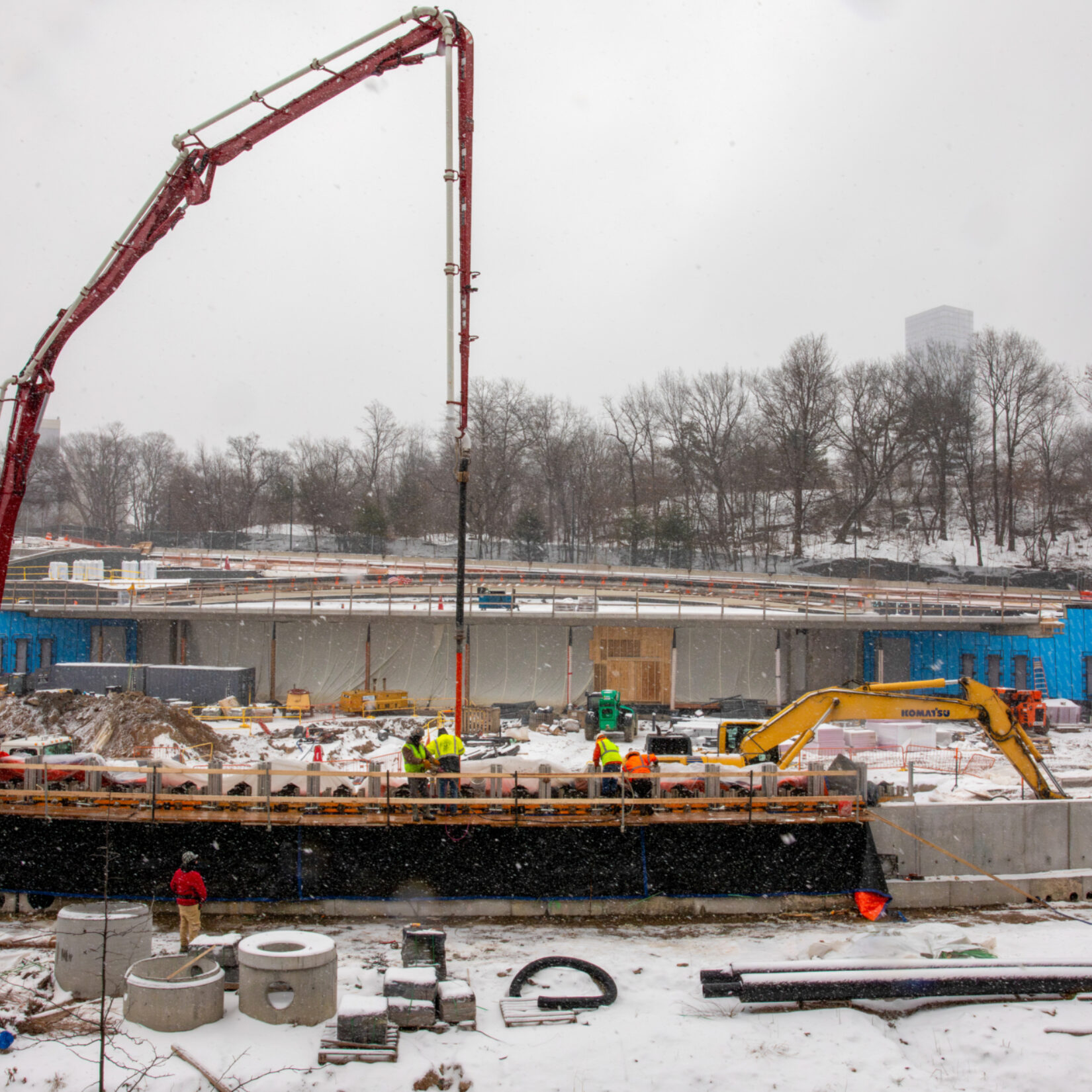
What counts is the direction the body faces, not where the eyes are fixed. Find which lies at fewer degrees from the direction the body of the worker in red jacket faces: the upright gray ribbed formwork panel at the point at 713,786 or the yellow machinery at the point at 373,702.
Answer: the yellow machinery

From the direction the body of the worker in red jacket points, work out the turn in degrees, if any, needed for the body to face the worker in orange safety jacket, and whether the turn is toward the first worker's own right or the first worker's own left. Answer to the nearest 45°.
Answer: approximately 90° to the first worker's own right

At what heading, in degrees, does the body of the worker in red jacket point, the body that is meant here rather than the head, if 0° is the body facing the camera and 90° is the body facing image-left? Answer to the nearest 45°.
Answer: approximately 180°

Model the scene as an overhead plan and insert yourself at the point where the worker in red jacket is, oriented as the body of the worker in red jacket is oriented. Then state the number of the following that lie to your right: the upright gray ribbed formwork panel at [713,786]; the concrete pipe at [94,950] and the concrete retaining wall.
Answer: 2

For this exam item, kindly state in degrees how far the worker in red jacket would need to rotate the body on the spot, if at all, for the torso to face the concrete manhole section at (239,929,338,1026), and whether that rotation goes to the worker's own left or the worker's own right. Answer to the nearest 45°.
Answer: approximately 180°

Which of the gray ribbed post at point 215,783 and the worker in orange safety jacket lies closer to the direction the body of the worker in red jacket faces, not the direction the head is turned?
the gray ribbed post

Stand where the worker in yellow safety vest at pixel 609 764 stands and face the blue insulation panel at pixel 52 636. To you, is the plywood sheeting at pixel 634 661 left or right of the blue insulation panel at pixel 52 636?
right

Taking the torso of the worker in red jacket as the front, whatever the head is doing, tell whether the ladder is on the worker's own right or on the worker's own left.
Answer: on the worker's own right
